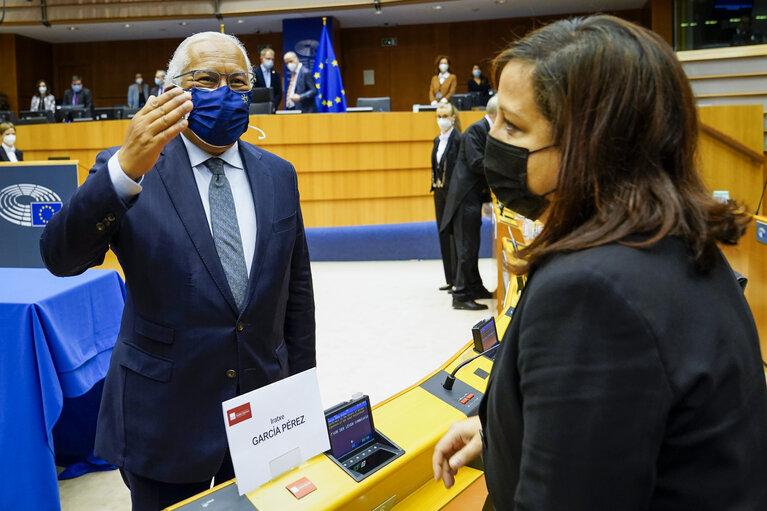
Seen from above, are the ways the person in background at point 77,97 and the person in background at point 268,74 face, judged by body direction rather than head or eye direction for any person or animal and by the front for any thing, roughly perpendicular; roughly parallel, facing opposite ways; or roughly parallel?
roughly parallel

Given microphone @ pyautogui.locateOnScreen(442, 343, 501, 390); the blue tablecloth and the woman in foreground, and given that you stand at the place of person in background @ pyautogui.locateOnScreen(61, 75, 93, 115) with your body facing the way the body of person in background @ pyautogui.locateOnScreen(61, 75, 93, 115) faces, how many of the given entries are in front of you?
3

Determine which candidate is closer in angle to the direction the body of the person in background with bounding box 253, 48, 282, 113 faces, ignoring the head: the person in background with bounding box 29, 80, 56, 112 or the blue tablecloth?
the blue tablecloth

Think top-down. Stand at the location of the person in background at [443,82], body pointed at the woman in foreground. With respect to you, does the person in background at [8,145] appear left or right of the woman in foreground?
right

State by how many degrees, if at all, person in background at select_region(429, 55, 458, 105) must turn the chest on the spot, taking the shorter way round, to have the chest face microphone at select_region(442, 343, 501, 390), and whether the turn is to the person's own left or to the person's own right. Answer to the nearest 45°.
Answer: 0° — they already face it

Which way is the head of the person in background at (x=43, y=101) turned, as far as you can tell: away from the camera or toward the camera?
toward the camera

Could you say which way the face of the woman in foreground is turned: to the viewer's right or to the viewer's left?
to the viewer's left

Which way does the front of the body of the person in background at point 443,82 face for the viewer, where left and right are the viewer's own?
facing the viewer

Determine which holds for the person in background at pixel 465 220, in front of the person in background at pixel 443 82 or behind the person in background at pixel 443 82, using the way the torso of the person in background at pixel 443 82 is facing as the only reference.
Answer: in front

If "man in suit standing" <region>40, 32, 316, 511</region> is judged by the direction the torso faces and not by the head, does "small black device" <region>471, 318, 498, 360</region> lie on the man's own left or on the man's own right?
on the man's own left
